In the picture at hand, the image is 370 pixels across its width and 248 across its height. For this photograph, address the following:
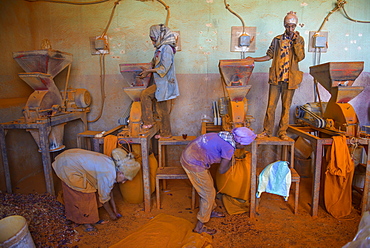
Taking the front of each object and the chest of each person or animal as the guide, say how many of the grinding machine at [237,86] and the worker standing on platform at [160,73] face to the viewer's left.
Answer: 1

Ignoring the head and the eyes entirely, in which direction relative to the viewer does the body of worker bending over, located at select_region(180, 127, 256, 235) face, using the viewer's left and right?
facing to the right of the viewer

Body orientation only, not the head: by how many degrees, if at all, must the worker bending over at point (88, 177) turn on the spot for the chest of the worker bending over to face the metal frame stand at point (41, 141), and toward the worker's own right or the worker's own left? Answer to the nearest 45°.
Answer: approximately 135° to the worker's own left

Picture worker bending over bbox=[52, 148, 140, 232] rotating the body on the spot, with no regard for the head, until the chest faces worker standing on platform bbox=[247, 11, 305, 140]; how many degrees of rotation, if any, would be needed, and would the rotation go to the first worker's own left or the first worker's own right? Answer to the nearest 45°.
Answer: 0° — they already face them

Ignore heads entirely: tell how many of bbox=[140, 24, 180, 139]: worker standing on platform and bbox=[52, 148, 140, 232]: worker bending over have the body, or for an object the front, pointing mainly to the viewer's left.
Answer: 1

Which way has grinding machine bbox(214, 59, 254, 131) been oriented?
toward the camera

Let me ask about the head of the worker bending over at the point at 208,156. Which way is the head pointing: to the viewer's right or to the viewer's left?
to the viewer's right

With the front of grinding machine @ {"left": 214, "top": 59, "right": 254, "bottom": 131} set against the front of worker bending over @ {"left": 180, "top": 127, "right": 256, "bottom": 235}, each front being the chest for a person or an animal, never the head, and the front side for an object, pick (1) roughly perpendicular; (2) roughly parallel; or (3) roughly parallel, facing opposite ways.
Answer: roughly perpendicular

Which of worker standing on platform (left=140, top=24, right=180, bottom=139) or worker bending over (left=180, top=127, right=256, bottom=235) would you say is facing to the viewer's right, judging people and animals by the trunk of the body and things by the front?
the worker bending over

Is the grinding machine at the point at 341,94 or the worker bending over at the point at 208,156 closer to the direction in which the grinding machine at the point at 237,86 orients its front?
the worker bending over

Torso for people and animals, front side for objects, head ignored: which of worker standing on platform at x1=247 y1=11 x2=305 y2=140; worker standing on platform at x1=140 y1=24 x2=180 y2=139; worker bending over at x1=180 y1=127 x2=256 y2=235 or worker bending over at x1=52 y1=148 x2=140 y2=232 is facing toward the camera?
worker standing on platform at x1=247 y1=11 x2=305 y2=140

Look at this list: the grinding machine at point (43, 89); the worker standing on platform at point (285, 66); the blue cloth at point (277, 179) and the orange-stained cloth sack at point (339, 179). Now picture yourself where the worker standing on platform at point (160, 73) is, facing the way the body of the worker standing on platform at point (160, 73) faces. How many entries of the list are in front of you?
1

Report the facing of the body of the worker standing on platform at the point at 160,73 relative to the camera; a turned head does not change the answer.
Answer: to the viewer's left

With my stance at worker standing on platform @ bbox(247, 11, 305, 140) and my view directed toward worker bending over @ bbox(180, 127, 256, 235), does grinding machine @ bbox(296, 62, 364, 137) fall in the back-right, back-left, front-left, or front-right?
back-left

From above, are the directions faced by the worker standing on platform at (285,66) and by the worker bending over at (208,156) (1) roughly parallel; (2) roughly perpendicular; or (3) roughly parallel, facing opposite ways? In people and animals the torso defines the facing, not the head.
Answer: roughly perpendicular

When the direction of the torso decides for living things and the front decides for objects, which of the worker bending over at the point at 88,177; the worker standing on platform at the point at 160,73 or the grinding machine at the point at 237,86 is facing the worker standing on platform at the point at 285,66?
the worker bending over

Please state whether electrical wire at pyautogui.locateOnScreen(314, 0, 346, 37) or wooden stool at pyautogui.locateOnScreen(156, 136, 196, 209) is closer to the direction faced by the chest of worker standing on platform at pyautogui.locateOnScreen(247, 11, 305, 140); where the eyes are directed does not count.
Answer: the wooden stool

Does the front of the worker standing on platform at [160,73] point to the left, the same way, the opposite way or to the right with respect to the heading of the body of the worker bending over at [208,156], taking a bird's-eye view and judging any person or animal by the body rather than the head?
the opposite way

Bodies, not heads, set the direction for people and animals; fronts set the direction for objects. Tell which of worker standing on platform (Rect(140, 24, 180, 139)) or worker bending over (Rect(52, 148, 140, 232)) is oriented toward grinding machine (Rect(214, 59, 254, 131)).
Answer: the worker bending over

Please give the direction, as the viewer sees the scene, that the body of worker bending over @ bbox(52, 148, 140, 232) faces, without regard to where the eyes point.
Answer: to the viewer's right

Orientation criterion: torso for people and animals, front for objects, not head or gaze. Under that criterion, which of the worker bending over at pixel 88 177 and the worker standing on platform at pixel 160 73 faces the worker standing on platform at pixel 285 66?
the worker bending over

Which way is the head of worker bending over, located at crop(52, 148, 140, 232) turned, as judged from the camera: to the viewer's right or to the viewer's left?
to the viewer's right
